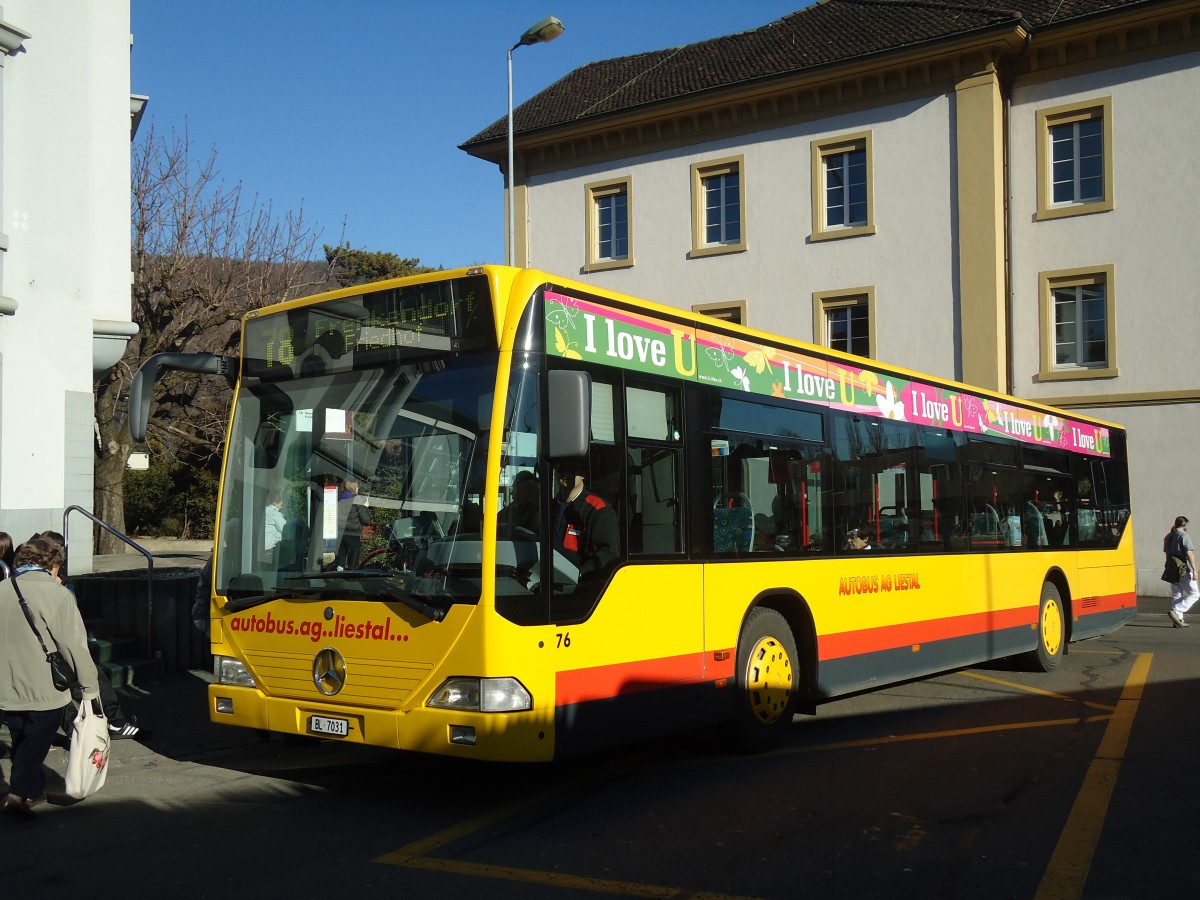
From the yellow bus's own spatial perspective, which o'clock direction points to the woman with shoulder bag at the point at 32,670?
The woman with shoulder bag is roughly at 1 o'clock from the yellow bus.

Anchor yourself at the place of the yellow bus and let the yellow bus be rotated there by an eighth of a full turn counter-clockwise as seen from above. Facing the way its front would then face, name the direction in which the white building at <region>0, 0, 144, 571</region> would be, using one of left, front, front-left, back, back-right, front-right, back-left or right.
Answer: back-right

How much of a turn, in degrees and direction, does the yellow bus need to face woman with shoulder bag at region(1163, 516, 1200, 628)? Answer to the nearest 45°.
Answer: approximately 180°

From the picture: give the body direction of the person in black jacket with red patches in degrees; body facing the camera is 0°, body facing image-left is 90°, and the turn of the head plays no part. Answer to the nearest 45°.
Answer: approximately 45°

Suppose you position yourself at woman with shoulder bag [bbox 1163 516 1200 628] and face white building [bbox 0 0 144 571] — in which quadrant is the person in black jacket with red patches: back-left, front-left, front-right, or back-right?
front-left

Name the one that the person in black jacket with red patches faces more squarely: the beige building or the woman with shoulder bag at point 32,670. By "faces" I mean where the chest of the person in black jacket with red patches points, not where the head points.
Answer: the woman with shoulder bag

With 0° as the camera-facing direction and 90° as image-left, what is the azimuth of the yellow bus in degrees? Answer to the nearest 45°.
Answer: approximately 45°

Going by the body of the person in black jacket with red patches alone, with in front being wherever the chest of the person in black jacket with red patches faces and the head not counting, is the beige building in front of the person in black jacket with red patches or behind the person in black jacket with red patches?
behind
